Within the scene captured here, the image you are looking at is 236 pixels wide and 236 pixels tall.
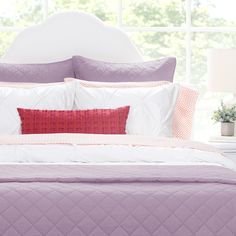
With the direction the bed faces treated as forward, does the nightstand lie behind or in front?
behind

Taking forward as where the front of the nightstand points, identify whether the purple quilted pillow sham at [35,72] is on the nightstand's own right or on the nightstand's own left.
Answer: on the nightstand's own right

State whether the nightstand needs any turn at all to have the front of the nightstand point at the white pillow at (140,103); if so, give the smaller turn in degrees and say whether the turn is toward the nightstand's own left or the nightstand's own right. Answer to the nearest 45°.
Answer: approximately 45° to the nightstand's own right

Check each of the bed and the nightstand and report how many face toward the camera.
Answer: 2

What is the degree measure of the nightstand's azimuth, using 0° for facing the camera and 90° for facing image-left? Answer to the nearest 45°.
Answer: approximately 0°

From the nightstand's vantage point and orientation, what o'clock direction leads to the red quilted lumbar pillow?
The red quilted lumbar pillow is roughly at 2 o'clock from the nightstand.

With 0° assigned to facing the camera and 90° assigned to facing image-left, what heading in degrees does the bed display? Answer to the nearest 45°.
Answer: approximately 0°
